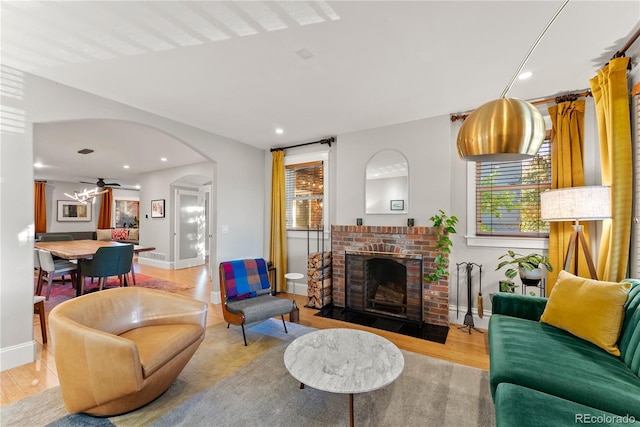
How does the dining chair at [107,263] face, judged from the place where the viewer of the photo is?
facing away from the viewer and to the left of the viewer

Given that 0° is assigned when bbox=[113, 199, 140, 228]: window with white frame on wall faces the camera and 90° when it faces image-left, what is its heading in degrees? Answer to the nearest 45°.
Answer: approximately 0°

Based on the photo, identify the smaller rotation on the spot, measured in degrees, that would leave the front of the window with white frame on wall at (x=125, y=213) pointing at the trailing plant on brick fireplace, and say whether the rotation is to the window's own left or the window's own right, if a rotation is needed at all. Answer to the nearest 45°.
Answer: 0° — it already faces it

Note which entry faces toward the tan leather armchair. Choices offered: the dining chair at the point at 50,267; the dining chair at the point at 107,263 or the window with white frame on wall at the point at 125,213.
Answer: the window with white frame on wall

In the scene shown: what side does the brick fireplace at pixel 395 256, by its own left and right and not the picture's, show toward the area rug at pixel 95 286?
right

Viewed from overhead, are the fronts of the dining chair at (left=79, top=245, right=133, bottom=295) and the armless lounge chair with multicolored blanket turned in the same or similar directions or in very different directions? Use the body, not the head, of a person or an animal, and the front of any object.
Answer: very different directions

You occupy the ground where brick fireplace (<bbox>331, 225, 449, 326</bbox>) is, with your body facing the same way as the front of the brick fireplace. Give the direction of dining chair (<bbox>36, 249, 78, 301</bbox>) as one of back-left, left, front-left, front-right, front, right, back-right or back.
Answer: right

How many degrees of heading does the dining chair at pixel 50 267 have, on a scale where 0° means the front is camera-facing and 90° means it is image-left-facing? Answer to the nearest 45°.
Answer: approximately 225°

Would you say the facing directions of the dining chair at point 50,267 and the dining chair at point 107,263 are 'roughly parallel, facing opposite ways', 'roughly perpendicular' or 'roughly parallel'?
roughly perpendicular

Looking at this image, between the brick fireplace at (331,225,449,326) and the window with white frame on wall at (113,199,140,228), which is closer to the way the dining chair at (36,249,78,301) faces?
the window with white frame on wall

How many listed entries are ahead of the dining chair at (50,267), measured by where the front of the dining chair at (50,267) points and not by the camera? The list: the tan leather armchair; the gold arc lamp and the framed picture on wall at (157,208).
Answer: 1

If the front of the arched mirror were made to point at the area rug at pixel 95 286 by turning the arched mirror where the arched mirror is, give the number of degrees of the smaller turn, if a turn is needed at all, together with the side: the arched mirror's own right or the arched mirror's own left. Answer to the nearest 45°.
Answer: approximately 90° to the arched mirror's own right
